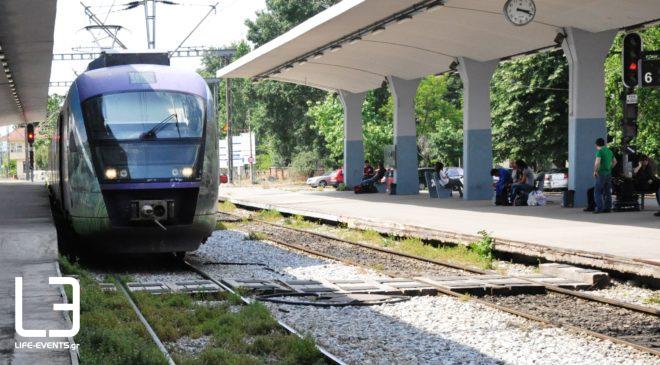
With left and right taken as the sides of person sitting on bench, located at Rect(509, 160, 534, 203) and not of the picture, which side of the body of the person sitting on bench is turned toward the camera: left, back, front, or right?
left

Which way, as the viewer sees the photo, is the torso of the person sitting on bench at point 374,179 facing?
to the viewer's left

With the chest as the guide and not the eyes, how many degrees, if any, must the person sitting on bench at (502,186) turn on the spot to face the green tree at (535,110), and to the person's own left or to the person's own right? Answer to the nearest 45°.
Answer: approximately 90° to the person's own right

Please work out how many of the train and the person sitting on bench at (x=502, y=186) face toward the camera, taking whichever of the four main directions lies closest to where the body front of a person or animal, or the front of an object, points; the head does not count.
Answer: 1

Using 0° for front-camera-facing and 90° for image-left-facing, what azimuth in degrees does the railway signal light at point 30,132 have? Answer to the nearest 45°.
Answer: approximately 0°

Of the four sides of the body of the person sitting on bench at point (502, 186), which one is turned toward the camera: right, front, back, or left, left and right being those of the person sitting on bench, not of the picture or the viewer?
left

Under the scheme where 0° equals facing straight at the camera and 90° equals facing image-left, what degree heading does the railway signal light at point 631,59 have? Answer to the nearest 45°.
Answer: approximately 0°

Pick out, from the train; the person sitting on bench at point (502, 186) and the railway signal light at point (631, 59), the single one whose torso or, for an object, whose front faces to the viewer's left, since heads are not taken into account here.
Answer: the person sitting on bench

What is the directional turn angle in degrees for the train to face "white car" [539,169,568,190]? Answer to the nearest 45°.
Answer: approximately 135° to its left
